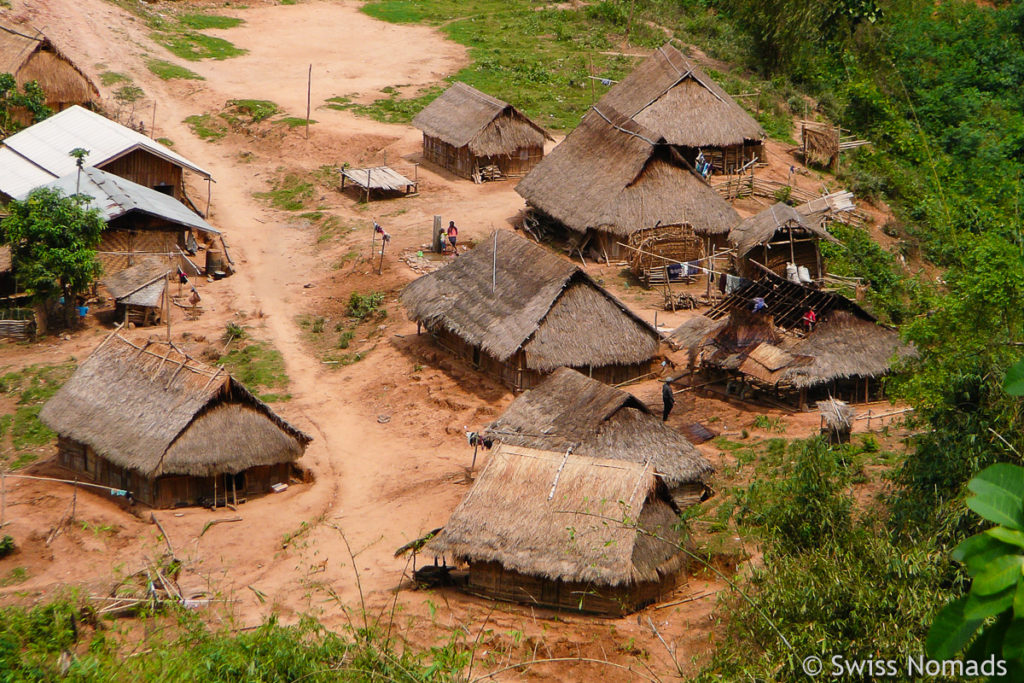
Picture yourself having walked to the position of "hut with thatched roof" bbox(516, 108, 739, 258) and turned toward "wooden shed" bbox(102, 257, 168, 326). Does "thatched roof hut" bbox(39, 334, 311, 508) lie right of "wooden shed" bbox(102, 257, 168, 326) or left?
left

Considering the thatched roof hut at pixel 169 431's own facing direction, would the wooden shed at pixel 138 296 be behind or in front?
behind

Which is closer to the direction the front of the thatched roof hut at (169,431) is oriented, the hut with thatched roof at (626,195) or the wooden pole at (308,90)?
the hut with thatched roof

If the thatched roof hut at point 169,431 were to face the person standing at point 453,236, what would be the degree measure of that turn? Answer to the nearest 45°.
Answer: approximately 90° to its left

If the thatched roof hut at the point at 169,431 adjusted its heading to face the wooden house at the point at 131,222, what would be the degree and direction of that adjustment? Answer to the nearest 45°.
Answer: approximately 135° to its left

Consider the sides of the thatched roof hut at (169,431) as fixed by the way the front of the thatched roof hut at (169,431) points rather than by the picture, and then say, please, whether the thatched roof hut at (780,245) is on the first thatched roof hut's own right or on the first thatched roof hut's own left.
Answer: on the first thatched roof hut's own left

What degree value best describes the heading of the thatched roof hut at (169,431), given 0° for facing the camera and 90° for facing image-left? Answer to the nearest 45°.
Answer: approximately 315°

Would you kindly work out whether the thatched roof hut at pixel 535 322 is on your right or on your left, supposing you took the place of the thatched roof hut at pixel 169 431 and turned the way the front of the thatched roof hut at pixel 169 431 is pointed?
on your left

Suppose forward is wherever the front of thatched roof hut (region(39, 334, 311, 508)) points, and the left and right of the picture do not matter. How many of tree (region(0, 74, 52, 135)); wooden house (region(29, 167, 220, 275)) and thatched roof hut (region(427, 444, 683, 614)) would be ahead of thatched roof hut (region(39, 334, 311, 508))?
1

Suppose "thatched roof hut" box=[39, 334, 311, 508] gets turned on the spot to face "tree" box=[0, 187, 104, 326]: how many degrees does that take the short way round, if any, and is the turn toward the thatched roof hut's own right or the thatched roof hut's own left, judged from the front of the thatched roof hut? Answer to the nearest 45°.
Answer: approximately 135° to the thatched roof hut's own left

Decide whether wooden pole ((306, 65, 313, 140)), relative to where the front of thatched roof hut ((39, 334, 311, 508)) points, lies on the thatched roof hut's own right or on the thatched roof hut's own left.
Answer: on the thatched roof hut's own left

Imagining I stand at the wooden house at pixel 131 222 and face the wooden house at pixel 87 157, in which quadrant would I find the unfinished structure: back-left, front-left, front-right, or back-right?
back-right

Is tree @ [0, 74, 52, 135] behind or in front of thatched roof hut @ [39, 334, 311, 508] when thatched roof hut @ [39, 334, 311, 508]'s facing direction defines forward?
behind

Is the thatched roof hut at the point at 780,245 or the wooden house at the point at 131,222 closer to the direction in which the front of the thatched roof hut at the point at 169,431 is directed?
the thatched roof hut

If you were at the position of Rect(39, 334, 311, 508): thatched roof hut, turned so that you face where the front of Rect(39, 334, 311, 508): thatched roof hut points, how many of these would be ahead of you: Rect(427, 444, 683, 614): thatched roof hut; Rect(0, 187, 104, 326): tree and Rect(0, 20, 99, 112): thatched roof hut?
1

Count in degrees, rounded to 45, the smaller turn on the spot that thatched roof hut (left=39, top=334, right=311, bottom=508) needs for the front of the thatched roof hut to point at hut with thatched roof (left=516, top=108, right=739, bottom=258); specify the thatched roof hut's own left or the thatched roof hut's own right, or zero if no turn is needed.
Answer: approximately 90° to the thatched roof hut's own left

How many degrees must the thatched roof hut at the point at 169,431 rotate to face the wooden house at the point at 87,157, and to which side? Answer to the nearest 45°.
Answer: approximately 135° to its left
